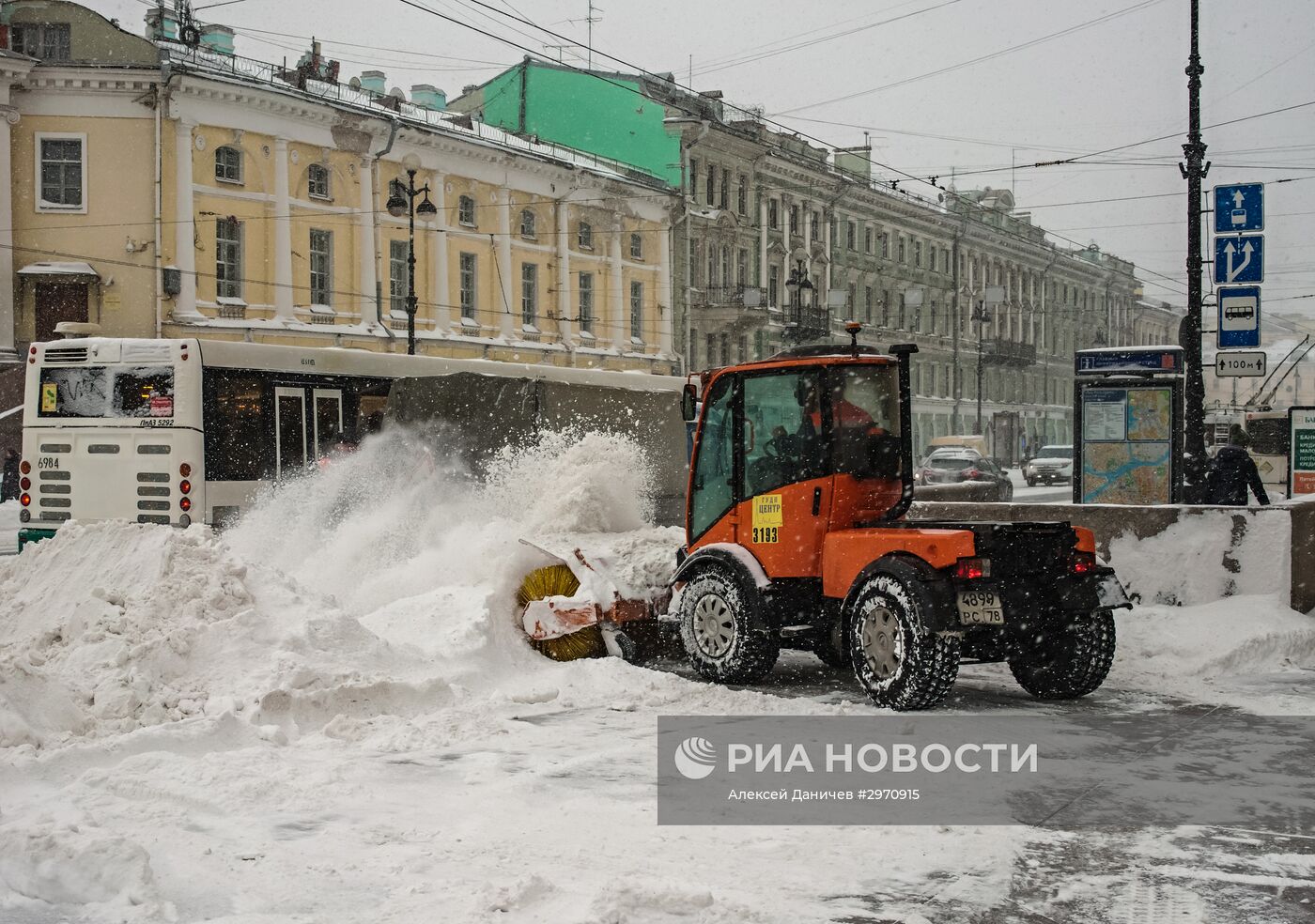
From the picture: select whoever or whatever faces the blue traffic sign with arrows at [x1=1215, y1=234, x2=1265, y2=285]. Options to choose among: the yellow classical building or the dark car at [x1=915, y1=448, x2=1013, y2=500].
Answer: the yellow classical building

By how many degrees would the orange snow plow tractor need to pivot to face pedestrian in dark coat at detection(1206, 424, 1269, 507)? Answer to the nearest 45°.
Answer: approximately 90° to its right

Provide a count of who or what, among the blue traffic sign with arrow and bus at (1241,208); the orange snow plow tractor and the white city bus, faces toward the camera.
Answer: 1

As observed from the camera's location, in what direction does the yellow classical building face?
facing the viewer and to the right of the viewer

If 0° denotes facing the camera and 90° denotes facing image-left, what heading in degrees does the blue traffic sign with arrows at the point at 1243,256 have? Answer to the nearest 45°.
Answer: approximately 0°

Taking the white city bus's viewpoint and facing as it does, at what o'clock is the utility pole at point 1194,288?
The utility pole is roughly at 2 o'clock from the white city bus.

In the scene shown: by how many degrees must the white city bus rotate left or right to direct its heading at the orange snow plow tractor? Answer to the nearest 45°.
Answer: approximately 90° to its right

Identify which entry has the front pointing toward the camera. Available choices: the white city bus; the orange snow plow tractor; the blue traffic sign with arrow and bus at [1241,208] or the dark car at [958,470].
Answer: the blue traffic sign with arrow and bus

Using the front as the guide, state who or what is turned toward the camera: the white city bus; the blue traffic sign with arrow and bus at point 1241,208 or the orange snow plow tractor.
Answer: the blue traffic sign with arrow and bus

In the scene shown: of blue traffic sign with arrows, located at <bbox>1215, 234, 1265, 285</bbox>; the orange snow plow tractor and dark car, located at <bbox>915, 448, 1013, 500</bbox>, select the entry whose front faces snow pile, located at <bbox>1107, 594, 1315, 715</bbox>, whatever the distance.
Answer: the blue traffic sign with arrows

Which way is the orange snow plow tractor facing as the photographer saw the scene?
facing away from the viewer and to the left of the viewer
